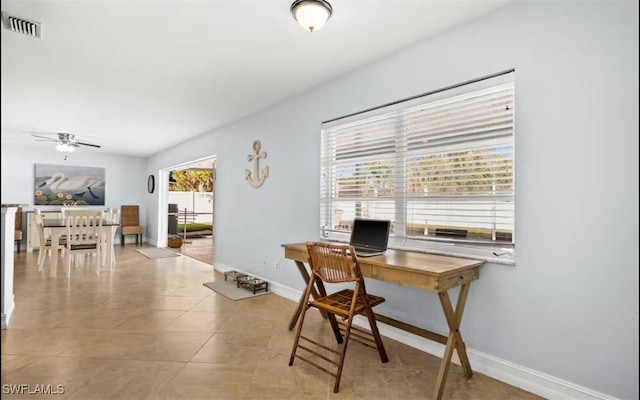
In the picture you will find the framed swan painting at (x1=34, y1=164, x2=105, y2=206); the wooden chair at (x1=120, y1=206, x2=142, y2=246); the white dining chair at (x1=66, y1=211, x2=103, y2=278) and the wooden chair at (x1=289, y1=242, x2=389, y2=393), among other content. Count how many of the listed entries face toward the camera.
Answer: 2

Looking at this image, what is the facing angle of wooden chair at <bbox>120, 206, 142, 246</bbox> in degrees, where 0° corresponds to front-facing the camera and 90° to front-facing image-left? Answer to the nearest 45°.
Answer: approximately 0°

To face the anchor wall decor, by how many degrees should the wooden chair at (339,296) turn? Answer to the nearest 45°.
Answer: approximately 90° to its left

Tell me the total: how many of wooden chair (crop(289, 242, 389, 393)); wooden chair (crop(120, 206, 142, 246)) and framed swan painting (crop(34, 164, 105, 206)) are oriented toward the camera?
2

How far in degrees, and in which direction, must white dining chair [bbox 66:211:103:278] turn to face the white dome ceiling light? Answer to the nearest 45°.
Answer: approximately 180°

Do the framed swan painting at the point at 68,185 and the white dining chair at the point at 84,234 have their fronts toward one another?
yes

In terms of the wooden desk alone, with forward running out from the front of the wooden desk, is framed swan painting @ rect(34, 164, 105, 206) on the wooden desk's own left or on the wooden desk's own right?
on the wooden desk's own right

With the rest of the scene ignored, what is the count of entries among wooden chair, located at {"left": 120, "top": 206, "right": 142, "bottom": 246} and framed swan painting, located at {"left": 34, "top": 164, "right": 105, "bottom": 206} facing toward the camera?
2

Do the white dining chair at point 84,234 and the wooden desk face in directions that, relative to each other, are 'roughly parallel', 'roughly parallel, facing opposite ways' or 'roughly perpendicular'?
roughly perpendicular

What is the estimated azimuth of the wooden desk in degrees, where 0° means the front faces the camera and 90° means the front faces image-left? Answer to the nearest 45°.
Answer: approximately 45°

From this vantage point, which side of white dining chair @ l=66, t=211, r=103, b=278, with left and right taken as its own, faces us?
back

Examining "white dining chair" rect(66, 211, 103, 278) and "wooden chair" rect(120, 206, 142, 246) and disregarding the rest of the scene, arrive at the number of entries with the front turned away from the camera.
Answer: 1

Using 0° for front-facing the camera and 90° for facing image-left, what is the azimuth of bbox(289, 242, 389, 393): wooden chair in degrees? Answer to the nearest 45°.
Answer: approximately 225°
